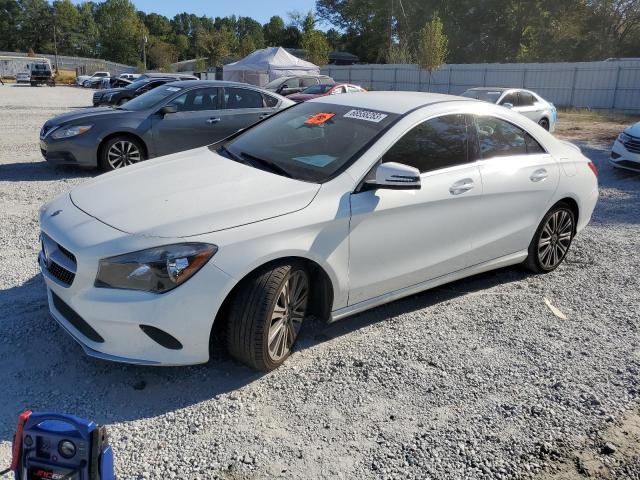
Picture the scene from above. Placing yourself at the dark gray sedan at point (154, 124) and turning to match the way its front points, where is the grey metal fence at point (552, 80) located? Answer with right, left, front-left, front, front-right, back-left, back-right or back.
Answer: back

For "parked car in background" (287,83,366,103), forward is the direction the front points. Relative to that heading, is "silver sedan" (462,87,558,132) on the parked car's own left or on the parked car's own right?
on the parked car's own left

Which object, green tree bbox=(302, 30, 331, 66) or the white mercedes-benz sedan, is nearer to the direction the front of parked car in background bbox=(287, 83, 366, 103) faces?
the white mercedes-benz sedan

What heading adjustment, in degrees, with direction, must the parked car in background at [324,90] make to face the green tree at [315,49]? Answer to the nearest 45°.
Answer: approximately 135° to its right

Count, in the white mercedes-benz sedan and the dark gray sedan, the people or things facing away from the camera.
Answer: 0

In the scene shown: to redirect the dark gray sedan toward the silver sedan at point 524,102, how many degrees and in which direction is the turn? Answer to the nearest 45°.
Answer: approximately 180°

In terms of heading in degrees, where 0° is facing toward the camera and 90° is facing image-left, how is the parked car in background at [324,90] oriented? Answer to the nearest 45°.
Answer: approximately 45°

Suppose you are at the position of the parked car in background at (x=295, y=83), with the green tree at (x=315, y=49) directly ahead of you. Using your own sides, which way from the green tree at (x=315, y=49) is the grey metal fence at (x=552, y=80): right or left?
right

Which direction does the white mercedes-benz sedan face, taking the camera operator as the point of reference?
facing the viewer and to the left of the viewer

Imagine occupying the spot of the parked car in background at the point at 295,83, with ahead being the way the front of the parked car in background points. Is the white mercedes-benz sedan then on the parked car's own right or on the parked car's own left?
on the parked car's own left

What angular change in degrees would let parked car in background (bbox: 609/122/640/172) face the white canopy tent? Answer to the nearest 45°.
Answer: approximately 90° to its right
